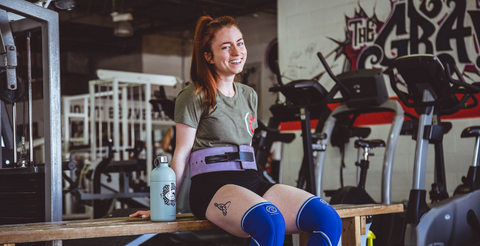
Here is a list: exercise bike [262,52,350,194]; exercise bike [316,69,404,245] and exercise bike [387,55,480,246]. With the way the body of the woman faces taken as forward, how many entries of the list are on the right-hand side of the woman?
0

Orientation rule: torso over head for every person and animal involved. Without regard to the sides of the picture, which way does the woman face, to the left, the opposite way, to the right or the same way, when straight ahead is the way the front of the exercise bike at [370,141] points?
to the left

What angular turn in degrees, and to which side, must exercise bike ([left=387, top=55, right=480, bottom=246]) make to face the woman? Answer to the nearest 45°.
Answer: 0° — it already faces them

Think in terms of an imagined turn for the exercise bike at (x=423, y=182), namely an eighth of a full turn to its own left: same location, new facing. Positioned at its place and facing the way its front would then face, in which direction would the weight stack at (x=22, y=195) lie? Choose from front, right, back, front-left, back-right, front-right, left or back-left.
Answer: front-right

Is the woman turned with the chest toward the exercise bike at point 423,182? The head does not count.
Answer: no

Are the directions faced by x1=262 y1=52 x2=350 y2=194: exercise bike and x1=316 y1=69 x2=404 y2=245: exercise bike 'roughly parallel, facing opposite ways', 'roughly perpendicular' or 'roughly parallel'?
roughly parallel

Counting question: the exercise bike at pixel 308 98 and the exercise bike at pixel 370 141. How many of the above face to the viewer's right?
0

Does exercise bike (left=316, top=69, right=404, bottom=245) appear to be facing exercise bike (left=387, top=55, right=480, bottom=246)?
no

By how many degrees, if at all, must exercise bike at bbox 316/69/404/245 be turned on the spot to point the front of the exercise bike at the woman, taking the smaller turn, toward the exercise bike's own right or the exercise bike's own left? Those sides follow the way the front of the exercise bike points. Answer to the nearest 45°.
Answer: approximately 45° to the exercise bike's own left

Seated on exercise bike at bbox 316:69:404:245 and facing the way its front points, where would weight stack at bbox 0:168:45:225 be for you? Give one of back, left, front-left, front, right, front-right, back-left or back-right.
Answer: front

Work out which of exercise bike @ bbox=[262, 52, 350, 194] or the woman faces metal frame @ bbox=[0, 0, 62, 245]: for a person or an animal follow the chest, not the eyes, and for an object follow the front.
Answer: the exercise bike

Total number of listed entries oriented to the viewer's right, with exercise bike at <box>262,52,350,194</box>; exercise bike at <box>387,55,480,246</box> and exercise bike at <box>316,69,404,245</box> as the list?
0

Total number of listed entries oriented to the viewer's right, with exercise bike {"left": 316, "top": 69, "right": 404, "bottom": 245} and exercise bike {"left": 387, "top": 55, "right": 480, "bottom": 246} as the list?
0

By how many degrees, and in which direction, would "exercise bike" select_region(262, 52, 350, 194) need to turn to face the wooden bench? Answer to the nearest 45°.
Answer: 0° — it already faces it

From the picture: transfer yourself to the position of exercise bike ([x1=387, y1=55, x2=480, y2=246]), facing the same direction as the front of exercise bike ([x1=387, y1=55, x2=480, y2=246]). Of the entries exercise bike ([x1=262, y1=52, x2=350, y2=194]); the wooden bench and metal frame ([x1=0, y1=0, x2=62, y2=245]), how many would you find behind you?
0

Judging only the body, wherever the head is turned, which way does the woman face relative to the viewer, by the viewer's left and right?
facing the viewer and to the right of the viewer

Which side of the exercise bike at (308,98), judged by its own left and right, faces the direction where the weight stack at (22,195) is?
front

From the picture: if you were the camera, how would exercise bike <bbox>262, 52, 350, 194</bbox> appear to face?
facing the viewer and to the left of the viewer
